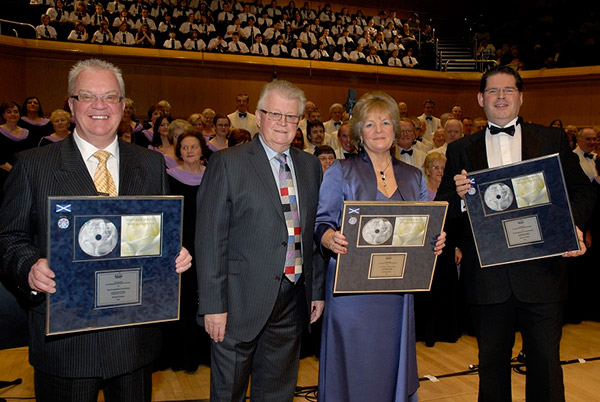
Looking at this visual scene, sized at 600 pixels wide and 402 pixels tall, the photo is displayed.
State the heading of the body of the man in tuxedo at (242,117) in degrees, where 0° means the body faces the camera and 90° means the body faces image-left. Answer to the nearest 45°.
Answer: approximately 0°

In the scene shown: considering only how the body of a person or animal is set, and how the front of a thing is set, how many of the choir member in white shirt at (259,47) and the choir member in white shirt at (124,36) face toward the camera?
2

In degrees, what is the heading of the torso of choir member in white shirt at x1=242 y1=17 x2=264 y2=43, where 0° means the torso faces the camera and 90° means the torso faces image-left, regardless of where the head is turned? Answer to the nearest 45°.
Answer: approximately 0°

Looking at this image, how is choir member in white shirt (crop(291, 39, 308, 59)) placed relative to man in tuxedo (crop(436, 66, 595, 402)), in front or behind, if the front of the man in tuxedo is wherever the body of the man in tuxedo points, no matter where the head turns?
behind
